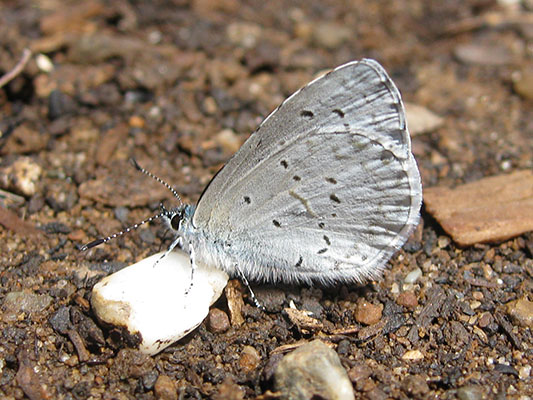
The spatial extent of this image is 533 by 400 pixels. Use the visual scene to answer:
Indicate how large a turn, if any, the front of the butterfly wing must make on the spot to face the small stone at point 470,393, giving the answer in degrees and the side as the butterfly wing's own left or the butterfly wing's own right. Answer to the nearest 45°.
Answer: approximately 135° to the butterfly wing's own left

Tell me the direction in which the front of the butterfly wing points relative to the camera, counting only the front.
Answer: to the viewer's left

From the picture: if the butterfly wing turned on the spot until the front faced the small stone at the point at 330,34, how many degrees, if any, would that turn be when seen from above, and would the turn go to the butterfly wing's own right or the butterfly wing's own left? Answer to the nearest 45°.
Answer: approximately 90° to the butterfly wing's own right

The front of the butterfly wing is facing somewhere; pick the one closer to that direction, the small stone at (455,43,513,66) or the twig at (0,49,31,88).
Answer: the twig

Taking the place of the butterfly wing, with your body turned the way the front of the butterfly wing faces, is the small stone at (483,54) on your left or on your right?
on your right

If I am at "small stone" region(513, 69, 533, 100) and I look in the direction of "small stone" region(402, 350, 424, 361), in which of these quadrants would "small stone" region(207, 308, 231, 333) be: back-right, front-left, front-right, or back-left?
front-right

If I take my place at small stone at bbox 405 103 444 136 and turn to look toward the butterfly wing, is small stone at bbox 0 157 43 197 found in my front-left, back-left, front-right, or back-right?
front-right

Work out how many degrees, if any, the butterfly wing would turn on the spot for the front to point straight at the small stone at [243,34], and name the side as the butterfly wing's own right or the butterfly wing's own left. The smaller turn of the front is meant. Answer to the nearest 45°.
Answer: approximately 90° to the butterfly wing's own right

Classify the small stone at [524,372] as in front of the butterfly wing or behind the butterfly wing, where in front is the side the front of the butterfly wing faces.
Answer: behind

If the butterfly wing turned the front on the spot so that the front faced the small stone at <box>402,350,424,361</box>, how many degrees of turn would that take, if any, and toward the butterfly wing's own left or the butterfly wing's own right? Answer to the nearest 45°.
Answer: approximately 135° to the butterfly wing's own left

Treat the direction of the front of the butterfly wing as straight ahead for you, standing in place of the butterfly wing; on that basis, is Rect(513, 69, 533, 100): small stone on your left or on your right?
on your right

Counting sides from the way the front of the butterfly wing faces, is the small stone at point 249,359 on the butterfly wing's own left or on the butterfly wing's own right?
on the butterfly wing's own left
